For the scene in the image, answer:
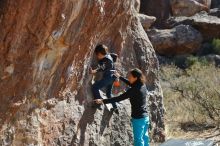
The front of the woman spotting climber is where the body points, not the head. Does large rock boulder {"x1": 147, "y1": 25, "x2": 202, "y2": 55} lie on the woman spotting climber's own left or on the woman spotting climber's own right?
on the woman spotting climber's own right

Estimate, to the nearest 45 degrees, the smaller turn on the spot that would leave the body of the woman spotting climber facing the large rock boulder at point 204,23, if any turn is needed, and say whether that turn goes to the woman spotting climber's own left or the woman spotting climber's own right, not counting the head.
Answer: approximately 90° to the woman spotting climber's own right

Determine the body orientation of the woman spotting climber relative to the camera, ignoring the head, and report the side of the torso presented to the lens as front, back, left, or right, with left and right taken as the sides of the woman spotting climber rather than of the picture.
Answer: left
